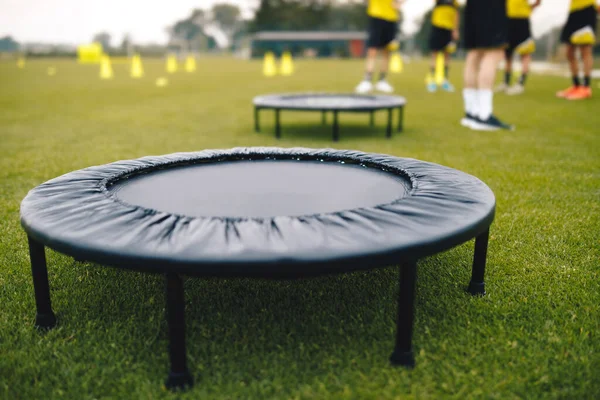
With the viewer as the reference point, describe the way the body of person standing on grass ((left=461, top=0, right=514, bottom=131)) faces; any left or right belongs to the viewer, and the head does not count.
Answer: facing to the right of the viewer

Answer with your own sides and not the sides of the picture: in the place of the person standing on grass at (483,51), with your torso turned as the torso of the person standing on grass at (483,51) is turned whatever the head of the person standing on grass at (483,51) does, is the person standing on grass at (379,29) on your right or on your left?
on your left

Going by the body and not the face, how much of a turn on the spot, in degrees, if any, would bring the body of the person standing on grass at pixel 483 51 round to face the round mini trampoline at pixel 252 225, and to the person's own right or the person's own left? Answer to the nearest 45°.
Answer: approximately 90° to the person's own right

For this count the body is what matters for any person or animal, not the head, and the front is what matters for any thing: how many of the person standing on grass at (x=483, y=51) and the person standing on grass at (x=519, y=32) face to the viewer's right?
1

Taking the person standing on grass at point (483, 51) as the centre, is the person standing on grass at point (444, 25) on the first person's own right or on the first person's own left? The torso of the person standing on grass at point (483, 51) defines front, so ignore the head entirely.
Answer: on the first person's own left

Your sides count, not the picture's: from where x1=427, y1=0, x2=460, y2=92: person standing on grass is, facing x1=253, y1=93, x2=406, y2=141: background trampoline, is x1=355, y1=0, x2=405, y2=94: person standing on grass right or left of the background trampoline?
right

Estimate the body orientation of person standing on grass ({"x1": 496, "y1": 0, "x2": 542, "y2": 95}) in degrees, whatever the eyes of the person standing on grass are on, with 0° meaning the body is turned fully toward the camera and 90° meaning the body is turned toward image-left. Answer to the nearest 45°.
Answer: approximately 45°
